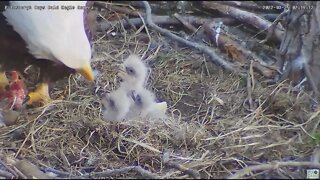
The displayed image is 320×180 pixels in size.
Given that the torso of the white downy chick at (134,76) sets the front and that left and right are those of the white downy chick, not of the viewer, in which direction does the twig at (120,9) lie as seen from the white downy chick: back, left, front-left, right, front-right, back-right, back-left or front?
right

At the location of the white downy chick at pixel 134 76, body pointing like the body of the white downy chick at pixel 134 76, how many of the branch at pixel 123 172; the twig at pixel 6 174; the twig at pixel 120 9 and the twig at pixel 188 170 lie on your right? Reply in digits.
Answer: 1

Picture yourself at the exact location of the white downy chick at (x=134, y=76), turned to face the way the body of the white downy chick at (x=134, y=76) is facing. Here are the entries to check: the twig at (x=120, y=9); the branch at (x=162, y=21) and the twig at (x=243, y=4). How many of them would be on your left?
0

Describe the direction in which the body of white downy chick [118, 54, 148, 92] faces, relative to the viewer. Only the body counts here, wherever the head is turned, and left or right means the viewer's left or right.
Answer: facing to the left of the viewer

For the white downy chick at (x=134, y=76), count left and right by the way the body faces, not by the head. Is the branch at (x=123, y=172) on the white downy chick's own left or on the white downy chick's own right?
on the white downy chick's own left

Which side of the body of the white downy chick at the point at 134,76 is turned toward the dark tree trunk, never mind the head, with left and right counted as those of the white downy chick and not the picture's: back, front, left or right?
back

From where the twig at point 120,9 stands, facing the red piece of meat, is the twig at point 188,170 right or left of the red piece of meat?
left

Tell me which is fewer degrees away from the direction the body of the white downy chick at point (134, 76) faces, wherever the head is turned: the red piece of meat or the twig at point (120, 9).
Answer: the red piece of meat
